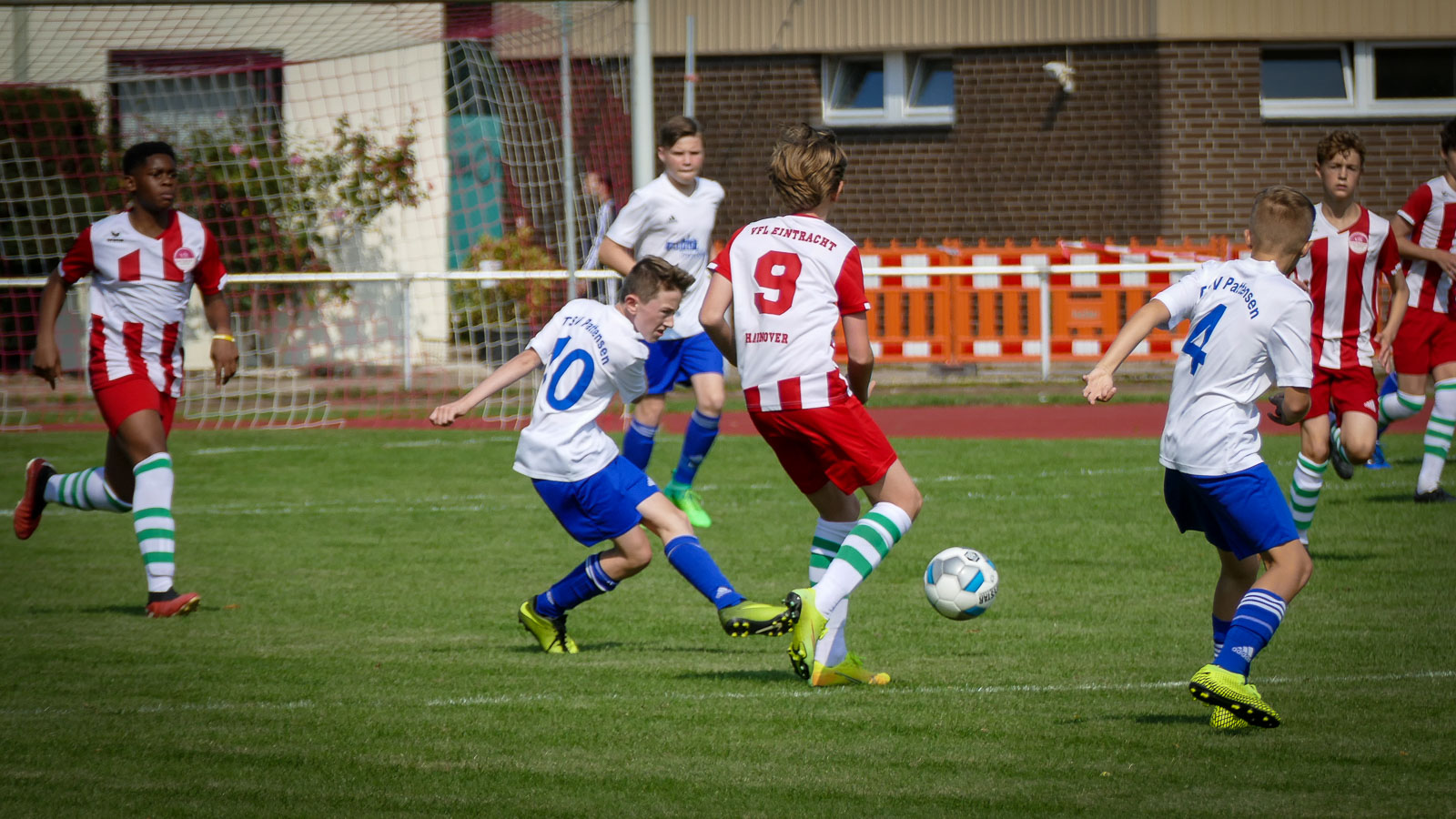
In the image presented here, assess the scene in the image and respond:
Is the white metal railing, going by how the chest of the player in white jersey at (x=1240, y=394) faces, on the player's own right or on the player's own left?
on the player's own left

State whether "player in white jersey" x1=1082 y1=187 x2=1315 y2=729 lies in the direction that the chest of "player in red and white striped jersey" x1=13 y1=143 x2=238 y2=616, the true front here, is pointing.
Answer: yes

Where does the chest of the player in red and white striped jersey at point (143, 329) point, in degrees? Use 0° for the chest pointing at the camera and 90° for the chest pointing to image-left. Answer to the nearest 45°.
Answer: approximately 315°

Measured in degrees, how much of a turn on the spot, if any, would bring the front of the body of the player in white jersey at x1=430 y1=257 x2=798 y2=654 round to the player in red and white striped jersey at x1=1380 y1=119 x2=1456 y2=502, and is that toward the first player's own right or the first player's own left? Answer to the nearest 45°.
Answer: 0° — they already face them

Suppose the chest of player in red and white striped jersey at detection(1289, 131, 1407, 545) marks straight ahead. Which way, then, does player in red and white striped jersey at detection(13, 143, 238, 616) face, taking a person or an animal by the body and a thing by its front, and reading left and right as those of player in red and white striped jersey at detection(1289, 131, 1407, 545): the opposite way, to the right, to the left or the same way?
to the left

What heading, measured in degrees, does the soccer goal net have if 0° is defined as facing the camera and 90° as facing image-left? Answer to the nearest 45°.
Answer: approximately 0°

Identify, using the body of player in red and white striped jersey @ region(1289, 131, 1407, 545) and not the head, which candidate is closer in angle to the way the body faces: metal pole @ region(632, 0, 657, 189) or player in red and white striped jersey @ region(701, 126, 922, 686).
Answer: the player in red and white striped jersey

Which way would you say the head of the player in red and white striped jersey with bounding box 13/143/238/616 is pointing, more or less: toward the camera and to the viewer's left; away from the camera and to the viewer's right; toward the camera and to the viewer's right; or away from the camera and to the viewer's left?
toward the camera and to the viewer's right

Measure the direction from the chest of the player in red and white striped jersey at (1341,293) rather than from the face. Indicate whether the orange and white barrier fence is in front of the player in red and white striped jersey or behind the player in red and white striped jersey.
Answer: behind
